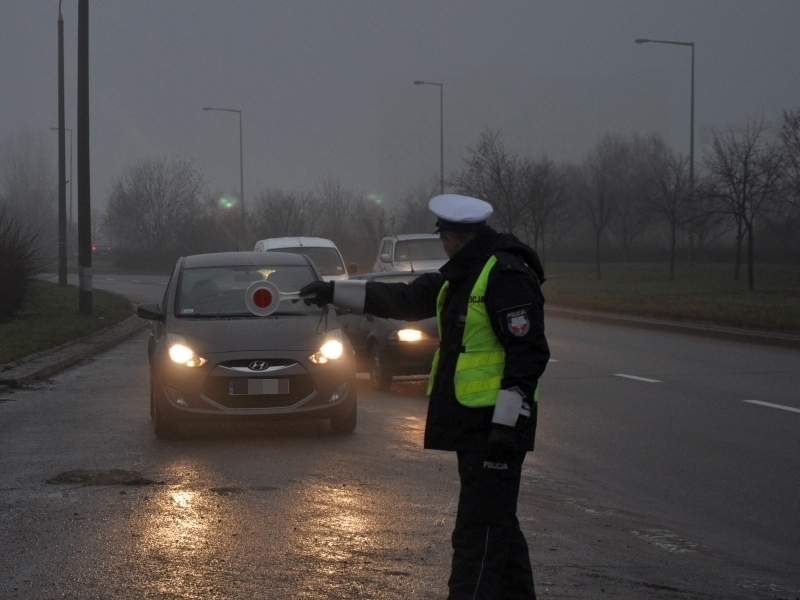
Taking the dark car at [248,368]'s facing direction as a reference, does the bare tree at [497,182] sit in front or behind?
behind

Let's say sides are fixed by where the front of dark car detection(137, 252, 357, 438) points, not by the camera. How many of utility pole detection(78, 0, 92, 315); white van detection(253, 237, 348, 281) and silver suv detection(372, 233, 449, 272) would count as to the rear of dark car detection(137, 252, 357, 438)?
3

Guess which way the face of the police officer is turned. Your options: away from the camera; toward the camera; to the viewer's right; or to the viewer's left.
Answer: to the viewer's left

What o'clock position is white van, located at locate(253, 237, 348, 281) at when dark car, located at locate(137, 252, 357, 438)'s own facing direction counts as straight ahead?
The white van is roughly at 6 o'clock from the dark car.

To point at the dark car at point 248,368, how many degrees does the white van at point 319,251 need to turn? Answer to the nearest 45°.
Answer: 0° — it already faces it

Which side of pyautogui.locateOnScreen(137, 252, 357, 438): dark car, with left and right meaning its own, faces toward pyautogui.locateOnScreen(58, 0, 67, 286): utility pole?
back

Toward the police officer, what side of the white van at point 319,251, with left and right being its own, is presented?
front

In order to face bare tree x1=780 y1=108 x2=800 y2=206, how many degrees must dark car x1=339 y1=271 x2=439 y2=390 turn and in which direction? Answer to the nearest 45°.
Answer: approximately 90° to its left

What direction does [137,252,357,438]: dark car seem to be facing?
toward the camera

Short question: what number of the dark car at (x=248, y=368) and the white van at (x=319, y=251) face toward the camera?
2

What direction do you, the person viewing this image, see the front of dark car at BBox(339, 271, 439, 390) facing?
facing the viewer and to the right of the viewer

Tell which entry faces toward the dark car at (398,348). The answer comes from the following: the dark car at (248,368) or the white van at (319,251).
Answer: the white van

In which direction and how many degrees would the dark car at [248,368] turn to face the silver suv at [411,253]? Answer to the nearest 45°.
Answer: approximately 180°

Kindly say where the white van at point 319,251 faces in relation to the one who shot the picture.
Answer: facing the viewer
